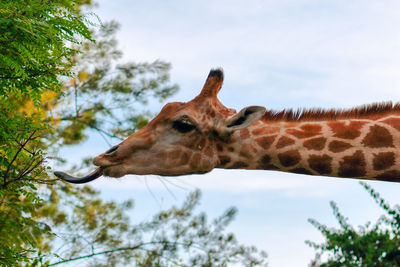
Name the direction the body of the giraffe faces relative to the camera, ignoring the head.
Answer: to the viewer's left

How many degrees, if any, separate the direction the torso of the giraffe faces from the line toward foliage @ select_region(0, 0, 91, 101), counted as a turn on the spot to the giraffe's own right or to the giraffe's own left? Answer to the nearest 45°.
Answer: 0° — it already faces it
